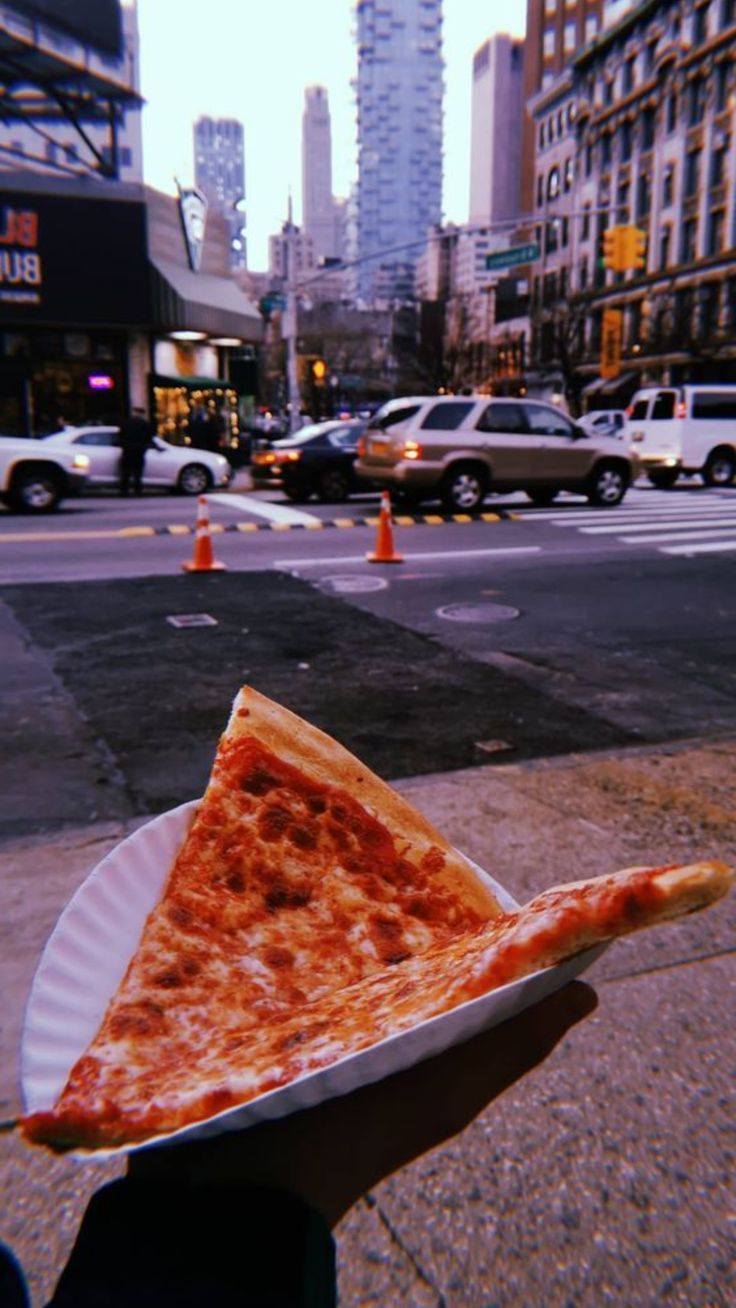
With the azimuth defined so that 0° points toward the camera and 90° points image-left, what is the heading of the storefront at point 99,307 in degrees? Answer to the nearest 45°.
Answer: approximately 315°

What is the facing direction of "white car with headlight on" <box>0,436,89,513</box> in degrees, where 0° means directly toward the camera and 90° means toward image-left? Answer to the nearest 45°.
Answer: approximately 270°

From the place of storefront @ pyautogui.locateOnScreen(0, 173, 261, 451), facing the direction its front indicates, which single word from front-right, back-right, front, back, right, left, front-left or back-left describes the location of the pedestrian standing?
front-right

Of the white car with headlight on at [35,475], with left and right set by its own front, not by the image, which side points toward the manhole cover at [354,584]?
right

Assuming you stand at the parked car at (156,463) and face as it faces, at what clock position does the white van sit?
The white van is roughly at 12 o'clock from the parked car.

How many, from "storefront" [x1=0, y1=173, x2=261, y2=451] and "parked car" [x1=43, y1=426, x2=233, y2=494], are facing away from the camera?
0

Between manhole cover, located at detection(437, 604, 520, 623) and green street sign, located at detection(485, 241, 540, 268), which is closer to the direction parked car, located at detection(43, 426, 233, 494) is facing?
the green street sign

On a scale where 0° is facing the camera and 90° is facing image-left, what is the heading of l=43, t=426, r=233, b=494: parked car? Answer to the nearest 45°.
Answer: approximately 270°
